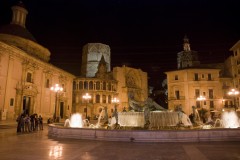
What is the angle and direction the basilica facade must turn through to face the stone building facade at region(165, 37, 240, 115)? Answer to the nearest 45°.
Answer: approximately 45° to its left

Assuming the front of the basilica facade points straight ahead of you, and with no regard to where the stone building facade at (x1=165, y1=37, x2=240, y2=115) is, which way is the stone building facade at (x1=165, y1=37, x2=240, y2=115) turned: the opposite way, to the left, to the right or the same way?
to the right

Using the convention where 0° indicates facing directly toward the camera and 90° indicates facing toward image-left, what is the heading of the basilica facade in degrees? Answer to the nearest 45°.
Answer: approximately 315°

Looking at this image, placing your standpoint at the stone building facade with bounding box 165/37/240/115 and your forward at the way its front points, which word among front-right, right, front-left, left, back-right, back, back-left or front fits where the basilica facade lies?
front-right
